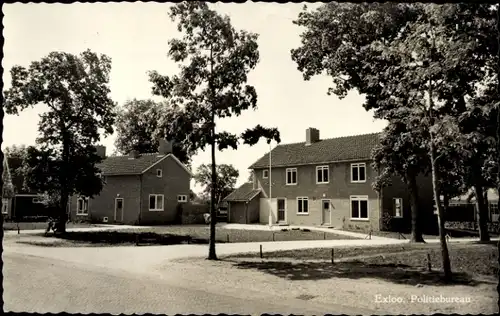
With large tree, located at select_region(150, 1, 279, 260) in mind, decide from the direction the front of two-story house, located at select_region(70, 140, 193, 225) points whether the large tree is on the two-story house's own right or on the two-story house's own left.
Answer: on the two-story house's own left

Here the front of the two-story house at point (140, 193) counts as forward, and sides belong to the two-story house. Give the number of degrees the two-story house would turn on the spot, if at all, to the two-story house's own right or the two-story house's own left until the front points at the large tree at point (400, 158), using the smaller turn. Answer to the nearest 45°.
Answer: approximately 90° to the two-story house's own left

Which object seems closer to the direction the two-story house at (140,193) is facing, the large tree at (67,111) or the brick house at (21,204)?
the large tree

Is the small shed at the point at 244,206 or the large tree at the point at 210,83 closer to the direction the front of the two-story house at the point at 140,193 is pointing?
the large tree

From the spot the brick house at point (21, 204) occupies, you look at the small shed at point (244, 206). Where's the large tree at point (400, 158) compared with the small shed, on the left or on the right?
right

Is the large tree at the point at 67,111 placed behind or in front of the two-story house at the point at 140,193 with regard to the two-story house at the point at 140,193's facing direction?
in front

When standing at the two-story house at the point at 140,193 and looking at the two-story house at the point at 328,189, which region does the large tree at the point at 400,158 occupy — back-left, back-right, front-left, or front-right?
front-right

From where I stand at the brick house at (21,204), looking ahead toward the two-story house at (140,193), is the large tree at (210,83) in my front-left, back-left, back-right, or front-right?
front-right

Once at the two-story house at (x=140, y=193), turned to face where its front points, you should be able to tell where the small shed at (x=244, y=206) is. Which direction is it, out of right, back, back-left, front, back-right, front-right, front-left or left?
back-left

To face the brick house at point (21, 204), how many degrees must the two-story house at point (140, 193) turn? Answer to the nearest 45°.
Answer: approximately 90° to its right

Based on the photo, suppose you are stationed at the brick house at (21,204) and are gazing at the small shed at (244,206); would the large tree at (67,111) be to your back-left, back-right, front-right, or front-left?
front-right
